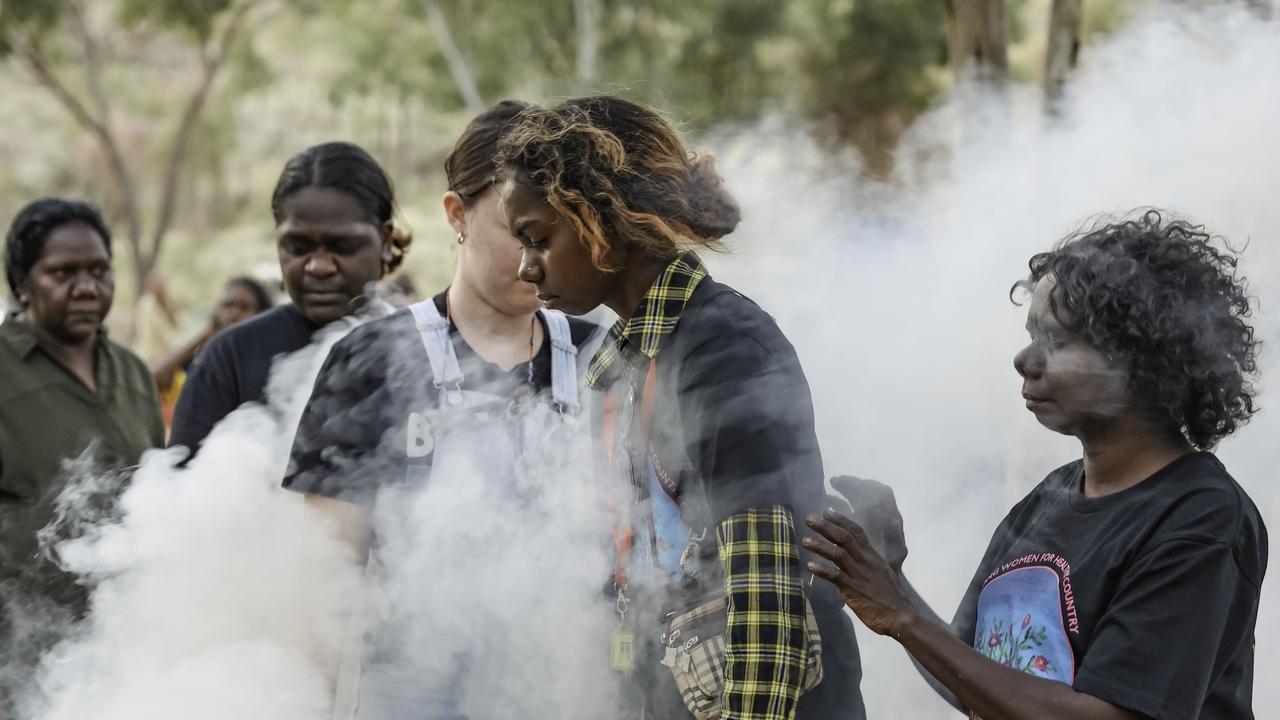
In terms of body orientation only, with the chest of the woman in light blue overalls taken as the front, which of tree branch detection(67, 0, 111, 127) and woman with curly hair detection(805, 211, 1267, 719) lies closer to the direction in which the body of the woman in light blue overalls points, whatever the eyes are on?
the woman with curly hair

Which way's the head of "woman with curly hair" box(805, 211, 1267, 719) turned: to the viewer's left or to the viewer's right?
to the viewer's left

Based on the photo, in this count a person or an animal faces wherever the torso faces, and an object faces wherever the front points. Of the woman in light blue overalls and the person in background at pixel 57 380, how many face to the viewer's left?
0

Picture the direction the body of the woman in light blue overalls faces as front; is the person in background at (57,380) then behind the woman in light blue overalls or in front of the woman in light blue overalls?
behind

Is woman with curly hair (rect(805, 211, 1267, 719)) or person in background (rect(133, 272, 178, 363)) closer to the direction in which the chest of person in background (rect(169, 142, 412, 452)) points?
the woman with curly hair

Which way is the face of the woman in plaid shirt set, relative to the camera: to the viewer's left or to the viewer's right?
to the viewer's left

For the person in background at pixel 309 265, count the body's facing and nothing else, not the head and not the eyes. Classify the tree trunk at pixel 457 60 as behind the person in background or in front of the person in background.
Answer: behind

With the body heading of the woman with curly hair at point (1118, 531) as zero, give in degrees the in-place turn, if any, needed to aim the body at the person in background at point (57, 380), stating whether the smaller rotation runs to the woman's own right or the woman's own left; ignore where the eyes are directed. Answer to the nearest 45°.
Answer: approximately 45° to the woman's own right
